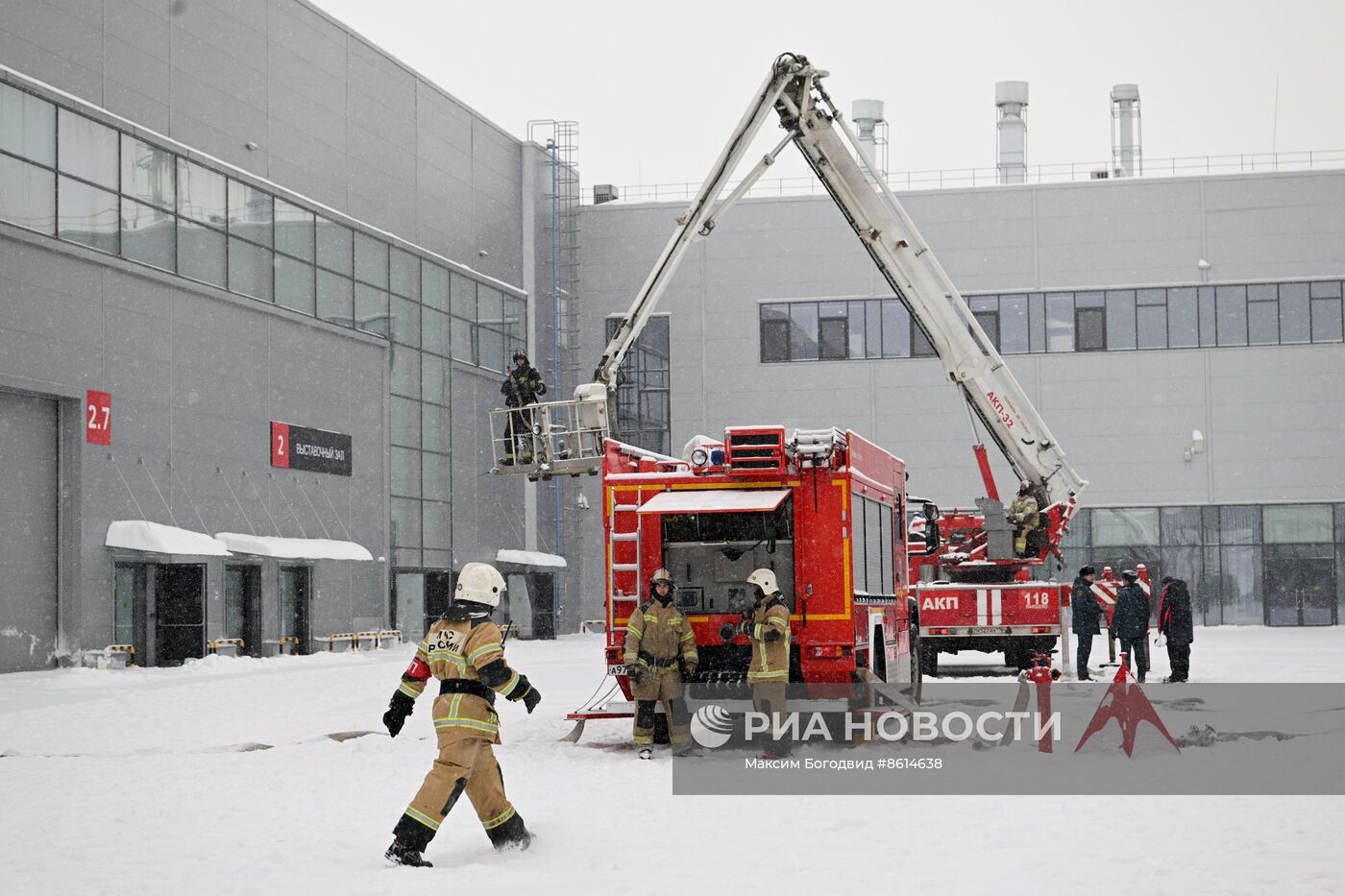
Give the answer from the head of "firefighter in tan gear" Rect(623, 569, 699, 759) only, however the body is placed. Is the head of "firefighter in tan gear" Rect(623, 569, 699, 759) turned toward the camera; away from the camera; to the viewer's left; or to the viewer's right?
toward the camera

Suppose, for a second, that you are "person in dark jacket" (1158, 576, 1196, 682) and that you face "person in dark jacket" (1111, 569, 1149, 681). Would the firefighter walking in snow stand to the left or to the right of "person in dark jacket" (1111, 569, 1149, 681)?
left

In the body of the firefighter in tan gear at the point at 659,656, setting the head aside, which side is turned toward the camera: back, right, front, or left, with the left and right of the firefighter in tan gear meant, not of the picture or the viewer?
front

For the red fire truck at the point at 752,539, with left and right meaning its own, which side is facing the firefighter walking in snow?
back

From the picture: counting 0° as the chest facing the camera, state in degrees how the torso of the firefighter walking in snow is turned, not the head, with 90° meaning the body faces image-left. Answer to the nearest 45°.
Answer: approximately 225°

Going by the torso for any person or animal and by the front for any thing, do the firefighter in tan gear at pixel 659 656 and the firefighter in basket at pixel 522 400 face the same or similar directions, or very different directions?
same or similar directions

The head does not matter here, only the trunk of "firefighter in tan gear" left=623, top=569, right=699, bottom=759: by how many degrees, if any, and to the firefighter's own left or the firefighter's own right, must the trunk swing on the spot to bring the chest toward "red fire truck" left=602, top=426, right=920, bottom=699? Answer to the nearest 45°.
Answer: approximately 135° to the firefighter's own left

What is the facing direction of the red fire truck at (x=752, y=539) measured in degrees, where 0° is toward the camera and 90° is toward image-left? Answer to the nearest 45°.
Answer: approximately 180°

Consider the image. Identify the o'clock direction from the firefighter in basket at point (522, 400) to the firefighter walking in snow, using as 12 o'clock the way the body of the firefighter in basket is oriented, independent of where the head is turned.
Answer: The firefighter walking in snow is roughly at 12 o'clock from the firefighter in basket.

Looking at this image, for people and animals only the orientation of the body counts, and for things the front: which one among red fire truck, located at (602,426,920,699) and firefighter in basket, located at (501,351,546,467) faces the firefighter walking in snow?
the firefighter in basket

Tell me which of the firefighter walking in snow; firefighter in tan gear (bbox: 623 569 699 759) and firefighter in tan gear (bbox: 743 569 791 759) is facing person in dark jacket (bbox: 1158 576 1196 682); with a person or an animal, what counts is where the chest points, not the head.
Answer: the firefighter walking in snow

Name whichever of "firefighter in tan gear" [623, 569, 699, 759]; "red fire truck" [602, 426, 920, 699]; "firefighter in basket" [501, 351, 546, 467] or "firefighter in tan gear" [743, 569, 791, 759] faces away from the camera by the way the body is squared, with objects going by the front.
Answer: the red fire truck

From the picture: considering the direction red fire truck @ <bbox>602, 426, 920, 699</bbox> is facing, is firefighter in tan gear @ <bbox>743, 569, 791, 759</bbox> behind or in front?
behind
